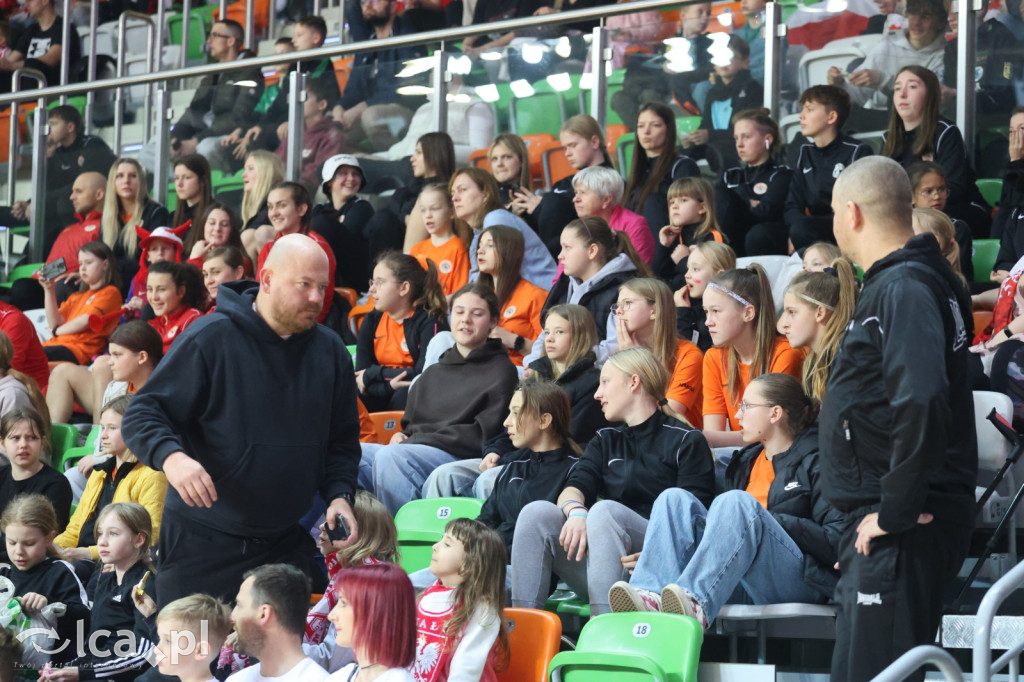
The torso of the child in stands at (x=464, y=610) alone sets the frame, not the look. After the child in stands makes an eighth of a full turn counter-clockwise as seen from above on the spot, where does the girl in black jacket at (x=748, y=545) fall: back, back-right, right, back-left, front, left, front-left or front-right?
left

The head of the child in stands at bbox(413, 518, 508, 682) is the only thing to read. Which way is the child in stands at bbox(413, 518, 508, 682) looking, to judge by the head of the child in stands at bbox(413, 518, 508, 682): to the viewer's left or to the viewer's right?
to the viewer's left

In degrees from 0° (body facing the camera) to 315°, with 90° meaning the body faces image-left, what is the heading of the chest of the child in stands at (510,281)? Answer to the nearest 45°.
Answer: approximately 45°

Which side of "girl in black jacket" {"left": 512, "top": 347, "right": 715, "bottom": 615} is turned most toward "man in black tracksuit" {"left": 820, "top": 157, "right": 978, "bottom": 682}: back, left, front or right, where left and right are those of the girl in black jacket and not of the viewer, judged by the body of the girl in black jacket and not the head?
left

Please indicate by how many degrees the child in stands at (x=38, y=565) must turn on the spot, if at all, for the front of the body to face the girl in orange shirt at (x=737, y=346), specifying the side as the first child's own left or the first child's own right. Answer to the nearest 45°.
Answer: approximately 135° to the first child's own left

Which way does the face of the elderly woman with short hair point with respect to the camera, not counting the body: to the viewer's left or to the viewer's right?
to the viewer's left

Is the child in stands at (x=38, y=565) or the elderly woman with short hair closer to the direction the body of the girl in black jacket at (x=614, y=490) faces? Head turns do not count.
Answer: the child in stands
